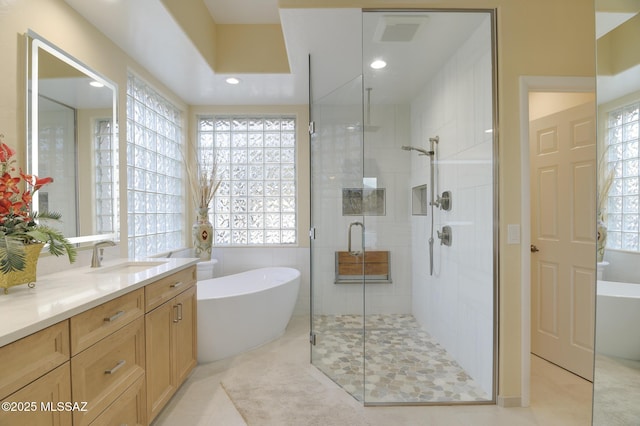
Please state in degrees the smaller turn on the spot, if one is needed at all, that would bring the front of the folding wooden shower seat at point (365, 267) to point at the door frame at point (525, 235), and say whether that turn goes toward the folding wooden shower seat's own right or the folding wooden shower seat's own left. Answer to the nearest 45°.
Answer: approximately 45° to the folding wooden shower seat's own left

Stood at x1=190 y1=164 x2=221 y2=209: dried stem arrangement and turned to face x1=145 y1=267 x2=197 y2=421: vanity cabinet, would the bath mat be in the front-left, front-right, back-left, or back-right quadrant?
front-left

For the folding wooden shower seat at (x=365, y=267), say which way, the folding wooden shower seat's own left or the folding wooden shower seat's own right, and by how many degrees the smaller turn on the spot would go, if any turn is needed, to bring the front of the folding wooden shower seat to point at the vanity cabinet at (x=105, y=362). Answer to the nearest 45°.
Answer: approximately 45° to the folding wooden shower seat's own right

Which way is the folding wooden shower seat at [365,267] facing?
toward the camera

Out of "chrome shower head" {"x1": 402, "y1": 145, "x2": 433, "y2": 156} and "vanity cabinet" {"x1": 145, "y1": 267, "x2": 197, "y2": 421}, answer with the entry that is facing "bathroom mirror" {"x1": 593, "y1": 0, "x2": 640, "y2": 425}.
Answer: the vanity cabinet

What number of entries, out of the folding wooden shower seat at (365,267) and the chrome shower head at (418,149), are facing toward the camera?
1

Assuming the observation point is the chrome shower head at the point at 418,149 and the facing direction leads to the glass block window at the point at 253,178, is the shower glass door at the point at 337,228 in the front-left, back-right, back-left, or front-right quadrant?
front-left

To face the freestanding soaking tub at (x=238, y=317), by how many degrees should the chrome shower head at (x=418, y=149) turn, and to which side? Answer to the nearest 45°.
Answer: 0° — it already faces it

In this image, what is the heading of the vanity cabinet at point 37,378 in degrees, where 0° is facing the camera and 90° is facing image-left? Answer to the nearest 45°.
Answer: approximately 315°

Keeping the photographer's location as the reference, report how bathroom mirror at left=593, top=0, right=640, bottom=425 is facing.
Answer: facing the viewer and to the left of the viewer

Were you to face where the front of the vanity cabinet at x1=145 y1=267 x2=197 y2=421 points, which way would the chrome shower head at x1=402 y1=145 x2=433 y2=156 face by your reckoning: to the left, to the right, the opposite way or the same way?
the opposite way

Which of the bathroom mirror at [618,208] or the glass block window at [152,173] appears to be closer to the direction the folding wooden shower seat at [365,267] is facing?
the bathroom mirror

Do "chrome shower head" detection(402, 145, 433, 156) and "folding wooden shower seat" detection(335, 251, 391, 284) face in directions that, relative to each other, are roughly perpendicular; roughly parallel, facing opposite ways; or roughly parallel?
roughly perpendicular

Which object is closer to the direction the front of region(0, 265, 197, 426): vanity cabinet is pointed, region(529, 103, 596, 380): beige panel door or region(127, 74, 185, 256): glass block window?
the beige panel door

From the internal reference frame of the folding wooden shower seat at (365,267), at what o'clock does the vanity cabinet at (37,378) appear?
The vanity cabinet is roughly at 1 o'clock from the folding wooden shower seat.
